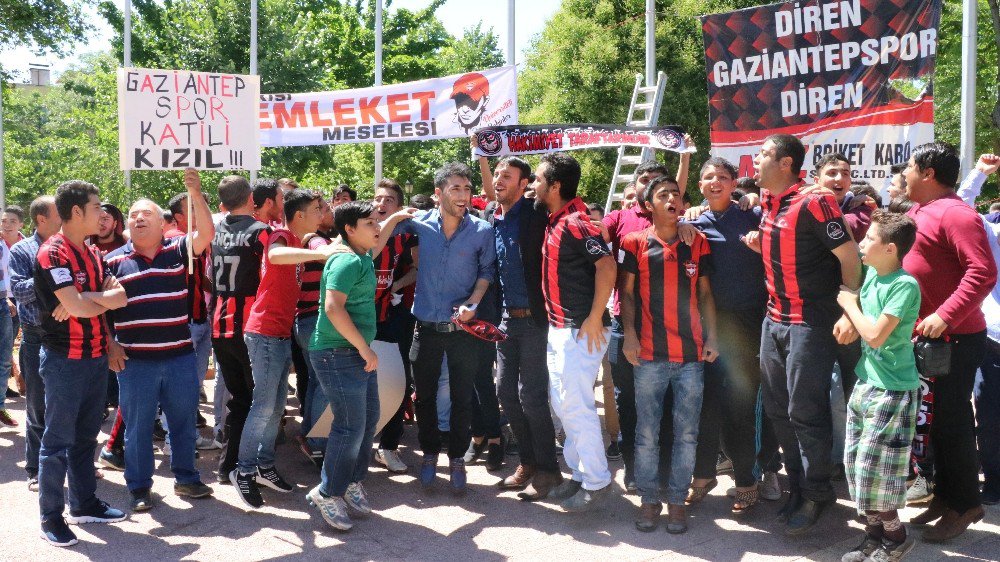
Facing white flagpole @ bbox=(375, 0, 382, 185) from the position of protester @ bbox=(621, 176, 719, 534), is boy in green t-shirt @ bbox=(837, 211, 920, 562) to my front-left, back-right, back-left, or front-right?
back-right

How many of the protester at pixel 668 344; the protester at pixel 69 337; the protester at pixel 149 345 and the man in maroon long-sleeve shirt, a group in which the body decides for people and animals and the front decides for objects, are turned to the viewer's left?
1

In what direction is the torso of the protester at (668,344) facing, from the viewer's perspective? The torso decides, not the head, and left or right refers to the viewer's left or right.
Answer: facing the viewer

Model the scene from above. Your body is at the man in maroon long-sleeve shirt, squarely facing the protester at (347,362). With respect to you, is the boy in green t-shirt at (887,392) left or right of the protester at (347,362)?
left

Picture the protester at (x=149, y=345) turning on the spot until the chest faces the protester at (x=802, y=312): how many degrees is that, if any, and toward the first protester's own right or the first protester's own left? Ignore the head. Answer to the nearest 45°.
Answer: approximately 45° to the first protester's own left

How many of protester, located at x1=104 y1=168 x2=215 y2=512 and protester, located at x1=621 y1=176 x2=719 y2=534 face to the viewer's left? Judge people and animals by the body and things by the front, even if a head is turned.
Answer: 0

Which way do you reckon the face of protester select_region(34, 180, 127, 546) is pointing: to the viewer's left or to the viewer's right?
to the viewer's right

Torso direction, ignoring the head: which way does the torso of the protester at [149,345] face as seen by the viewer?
toward the camera

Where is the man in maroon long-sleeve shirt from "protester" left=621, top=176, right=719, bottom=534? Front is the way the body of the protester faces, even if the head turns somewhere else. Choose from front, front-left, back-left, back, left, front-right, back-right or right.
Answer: left

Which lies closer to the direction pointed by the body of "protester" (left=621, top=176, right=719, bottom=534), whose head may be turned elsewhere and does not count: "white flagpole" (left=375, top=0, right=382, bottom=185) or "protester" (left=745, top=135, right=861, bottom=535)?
the protester

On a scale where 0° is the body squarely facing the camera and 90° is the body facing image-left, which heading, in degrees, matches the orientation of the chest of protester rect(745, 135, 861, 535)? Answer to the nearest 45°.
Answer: approximately 45°

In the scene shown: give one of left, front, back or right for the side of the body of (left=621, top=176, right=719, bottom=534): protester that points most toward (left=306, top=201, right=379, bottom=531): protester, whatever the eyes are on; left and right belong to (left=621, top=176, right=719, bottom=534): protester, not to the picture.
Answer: right

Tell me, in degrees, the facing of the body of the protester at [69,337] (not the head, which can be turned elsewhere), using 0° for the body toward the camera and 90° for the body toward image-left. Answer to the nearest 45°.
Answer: approximately 315°

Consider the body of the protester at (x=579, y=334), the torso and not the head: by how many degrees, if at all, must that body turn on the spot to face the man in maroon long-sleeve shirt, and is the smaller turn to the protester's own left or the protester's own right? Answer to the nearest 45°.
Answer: approximately 135° to the protester's own left

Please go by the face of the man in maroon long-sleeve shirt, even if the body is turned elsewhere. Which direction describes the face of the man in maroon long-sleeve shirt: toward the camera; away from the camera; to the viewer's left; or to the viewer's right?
to the viewer's left

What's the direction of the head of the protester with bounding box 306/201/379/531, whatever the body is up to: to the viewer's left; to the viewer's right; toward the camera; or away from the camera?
to the viewer's right
